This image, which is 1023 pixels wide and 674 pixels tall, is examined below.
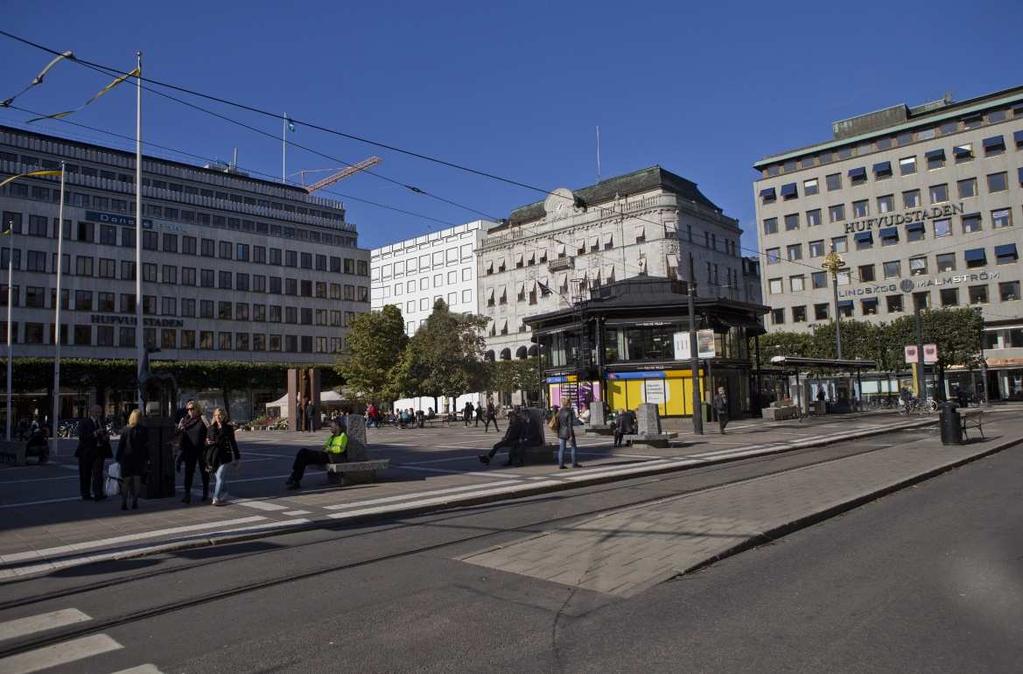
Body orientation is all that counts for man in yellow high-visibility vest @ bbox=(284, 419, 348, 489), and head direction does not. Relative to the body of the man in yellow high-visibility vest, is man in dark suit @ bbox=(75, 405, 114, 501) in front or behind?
in front

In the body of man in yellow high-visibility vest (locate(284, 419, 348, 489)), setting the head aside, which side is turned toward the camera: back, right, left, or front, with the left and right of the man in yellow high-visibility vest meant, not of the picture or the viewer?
left

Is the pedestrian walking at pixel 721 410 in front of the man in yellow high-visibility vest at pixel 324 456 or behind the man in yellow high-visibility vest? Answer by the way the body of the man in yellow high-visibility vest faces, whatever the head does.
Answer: behind

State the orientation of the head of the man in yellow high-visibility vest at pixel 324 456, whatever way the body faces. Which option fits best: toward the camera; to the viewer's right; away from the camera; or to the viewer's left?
to the viewer's left

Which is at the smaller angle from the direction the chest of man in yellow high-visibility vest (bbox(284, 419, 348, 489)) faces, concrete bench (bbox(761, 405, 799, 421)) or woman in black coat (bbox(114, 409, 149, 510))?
the woman in black coat

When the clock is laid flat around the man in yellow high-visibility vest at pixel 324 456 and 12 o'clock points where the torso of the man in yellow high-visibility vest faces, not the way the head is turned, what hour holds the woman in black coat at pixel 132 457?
The woman in black coat is roughly at 11 o'clock from the man in yellow high-visibility vest.

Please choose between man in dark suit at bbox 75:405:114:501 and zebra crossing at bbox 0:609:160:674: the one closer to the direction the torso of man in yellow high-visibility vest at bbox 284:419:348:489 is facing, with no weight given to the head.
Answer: the man in dark suit

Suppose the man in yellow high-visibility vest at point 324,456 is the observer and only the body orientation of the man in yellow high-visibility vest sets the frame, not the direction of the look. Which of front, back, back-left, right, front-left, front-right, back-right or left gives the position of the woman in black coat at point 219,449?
front-left

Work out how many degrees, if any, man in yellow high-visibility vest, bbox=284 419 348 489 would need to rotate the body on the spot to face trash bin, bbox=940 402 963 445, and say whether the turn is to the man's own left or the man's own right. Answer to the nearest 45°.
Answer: approximately 180°
